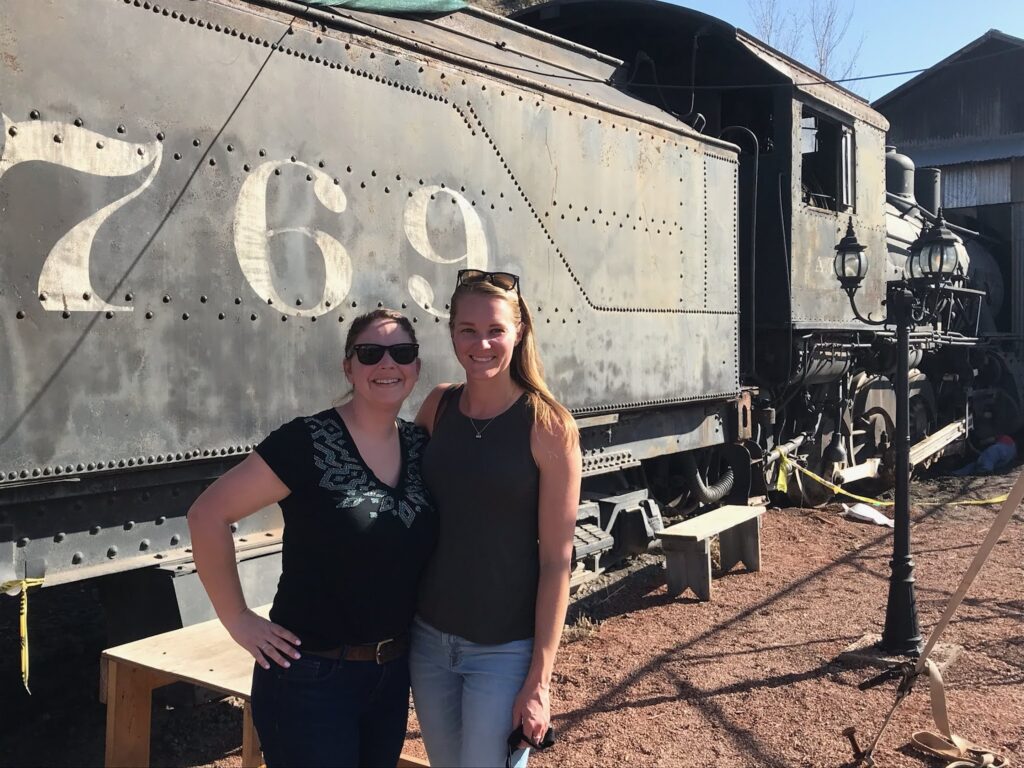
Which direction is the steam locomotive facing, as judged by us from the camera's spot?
facing away from the viewer and to the right of the viewer

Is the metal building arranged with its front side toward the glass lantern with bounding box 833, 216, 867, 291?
yes

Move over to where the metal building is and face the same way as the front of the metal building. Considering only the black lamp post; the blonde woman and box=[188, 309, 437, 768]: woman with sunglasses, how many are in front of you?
3

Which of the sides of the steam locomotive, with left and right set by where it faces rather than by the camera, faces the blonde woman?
right

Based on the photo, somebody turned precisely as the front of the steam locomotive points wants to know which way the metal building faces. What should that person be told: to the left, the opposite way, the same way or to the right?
the opposite way

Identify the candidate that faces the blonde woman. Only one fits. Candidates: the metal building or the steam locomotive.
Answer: the metal building

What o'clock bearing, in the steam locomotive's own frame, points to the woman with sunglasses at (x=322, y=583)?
The woman with sunglasses is roughly at 4 o'clock from the steam locomotive.

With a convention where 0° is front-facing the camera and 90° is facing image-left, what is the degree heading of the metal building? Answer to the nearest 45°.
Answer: approximately 0°

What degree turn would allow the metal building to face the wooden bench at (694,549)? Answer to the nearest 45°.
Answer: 0° — it already faces it
